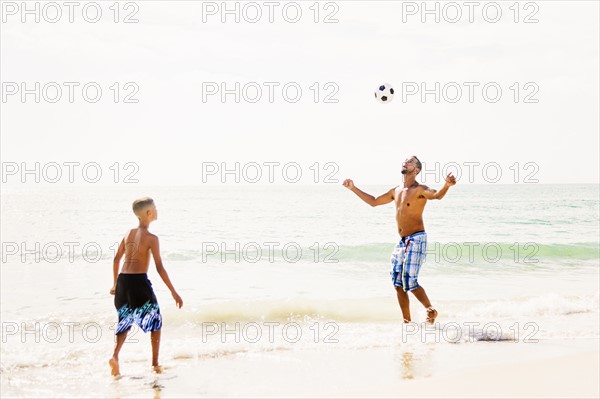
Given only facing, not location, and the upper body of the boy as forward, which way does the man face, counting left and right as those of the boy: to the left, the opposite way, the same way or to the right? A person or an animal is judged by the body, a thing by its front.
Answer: the opposite way

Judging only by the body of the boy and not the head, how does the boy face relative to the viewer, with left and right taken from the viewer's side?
facing away from the viewer and to the right of the viewer

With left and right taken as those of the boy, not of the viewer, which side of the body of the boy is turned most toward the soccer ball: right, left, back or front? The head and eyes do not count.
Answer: front

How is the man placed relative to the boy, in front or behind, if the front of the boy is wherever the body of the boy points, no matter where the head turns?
in front

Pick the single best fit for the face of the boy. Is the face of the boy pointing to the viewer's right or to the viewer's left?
to the viewer's right

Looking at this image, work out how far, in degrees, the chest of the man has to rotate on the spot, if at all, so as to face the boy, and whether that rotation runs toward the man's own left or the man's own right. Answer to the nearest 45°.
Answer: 0° — they already face them

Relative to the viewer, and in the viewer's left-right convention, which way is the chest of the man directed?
facing the viewer and to the left of the viewer
